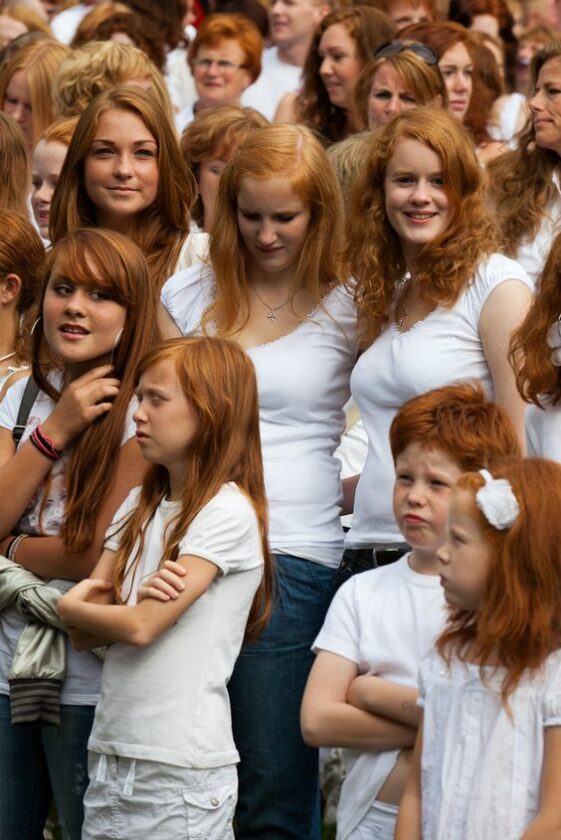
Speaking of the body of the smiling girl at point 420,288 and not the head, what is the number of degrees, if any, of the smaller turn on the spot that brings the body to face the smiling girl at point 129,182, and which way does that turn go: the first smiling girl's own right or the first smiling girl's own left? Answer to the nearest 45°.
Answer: approximately 90° to the first smiling girl's own right

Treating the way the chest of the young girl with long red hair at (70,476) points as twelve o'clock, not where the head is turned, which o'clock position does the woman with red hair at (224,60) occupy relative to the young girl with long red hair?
The woman with red hair is roughly at 5 o'clock from the young girl with long red hair.

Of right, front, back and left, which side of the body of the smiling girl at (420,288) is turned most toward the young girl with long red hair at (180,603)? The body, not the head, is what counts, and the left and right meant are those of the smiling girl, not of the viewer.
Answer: front

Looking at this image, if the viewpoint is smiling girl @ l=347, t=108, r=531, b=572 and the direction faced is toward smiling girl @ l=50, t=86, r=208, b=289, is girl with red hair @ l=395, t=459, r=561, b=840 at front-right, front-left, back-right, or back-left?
back-left

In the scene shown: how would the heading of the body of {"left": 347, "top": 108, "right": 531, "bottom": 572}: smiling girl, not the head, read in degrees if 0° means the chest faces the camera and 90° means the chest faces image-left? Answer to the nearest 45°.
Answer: approximately 45°

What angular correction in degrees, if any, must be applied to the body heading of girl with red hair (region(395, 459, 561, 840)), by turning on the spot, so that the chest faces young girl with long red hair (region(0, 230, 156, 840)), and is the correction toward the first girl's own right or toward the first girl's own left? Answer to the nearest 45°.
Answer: approximately 90° to the first girl's own right

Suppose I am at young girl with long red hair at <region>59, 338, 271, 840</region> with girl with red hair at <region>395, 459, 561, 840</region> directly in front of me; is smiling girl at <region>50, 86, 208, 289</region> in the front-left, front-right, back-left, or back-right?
back-left

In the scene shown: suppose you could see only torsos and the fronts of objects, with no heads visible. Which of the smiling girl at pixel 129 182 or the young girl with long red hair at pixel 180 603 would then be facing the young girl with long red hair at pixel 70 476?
the smiling girl

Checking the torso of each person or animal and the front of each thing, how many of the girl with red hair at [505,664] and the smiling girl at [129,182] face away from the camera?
0

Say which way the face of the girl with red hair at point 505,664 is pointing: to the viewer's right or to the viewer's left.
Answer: to the viewer's left
